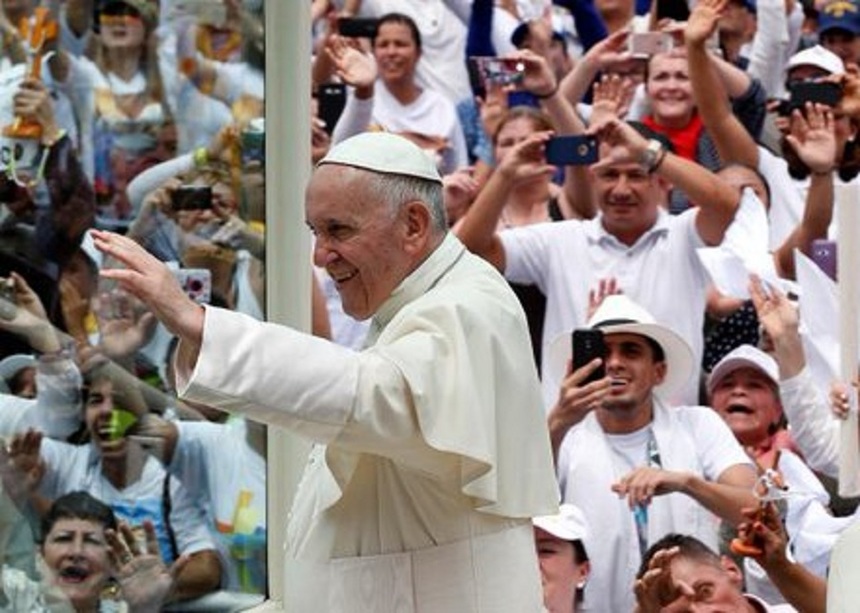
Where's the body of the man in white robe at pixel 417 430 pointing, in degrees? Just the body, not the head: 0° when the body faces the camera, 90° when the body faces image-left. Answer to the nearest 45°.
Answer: approximately 90°

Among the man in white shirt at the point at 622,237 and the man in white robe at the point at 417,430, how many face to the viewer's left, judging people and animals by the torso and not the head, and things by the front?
1

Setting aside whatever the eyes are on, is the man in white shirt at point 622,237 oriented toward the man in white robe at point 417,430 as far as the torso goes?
yes

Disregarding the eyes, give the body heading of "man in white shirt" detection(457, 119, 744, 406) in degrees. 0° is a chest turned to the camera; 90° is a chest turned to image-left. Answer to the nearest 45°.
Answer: approximately 0°
